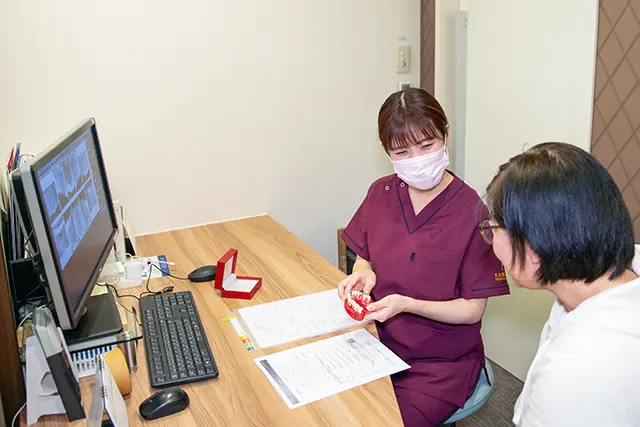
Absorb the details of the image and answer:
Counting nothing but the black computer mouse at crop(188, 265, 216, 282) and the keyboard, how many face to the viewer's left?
1

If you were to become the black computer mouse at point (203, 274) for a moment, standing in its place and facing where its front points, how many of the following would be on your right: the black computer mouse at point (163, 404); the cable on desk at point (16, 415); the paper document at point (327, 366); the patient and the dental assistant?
0

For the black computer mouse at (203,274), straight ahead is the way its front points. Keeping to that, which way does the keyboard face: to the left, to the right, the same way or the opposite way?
the opposite way

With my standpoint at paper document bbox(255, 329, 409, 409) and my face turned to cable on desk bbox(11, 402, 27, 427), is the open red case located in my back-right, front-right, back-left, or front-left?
front-right

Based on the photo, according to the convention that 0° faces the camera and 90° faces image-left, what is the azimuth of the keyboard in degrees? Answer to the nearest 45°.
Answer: approximately 270°

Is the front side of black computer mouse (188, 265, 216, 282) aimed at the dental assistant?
no

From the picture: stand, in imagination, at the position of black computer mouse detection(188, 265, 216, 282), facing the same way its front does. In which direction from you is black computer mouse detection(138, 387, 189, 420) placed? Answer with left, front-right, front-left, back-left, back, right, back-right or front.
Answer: left

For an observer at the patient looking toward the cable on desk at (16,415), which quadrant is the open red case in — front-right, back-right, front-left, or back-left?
front-right

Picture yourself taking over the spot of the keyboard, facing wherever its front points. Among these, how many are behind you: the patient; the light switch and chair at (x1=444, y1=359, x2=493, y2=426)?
0

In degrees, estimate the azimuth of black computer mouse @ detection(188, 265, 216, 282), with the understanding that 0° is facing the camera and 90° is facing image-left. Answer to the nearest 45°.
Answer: approximately 90°
